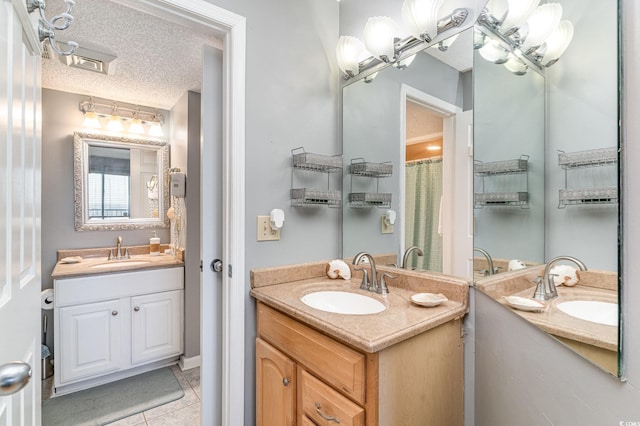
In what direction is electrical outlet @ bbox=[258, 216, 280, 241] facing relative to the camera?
toward the camera

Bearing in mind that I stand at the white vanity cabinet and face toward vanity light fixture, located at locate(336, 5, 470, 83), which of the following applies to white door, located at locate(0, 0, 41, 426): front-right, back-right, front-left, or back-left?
front-right

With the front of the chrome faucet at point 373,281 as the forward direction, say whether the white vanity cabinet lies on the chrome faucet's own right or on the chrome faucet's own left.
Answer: on the chrome faucet's own right

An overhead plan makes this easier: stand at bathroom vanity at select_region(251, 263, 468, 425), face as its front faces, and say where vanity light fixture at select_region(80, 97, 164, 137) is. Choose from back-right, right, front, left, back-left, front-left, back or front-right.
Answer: right

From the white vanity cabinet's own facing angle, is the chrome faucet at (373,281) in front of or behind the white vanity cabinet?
in front

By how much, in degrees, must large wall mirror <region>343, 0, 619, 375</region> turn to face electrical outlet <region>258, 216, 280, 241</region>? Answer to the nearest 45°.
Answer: approximately 45° to its right

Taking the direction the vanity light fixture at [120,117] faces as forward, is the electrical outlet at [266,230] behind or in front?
in front

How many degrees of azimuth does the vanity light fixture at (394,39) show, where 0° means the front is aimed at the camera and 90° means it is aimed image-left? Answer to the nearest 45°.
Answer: approximately 45°

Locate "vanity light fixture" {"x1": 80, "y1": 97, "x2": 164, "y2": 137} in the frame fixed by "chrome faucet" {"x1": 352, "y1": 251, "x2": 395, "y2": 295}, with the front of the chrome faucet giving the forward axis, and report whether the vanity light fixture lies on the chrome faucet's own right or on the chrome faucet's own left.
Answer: on the chrome faucet's own right

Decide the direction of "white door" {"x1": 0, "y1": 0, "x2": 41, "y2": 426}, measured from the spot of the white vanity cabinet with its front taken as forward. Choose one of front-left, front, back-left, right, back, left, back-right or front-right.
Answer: front-right

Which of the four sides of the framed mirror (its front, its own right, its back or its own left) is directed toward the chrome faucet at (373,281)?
front

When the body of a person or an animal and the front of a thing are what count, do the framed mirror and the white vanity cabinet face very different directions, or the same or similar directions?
same or similar directions
